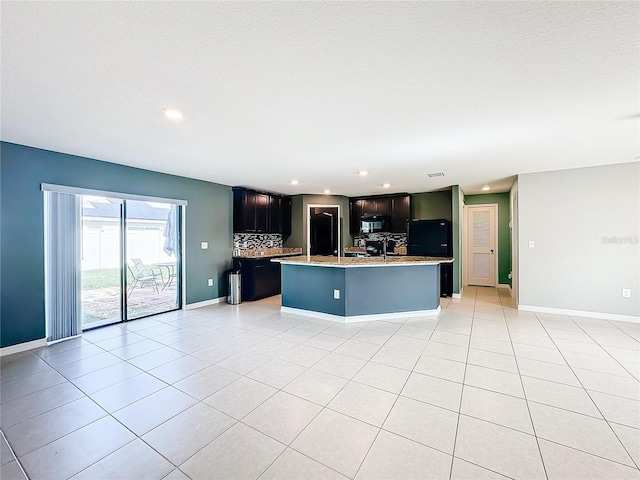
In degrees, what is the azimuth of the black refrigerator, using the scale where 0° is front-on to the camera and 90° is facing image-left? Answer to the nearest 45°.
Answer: approximately 0°

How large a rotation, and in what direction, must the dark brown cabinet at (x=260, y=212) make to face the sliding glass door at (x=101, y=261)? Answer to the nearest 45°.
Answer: approximately 90° to its right

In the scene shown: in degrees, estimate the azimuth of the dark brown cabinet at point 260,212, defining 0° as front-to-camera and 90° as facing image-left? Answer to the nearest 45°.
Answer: approximately 315°

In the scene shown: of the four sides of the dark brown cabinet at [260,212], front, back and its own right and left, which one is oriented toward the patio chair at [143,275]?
right

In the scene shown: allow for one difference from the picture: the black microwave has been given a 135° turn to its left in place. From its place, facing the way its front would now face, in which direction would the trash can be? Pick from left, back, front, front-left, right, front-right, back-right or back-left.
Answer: back

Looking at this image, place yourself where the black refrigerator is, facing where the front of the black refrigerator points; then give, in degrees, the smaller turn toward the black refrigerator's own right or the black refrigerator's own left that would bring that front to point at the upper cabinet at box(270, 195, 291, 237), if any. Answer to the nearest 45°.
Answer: approximately 90° to the black refrigerator's own right

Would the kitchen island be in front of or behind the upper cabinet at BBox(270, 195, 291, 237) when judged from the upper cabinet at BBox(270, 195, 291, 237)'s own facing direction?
in front

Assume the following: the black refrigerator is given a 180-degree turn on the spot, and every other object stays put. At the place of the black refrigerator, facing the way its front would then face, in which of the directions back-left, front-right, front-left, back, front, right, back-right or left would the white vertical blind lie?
back-left

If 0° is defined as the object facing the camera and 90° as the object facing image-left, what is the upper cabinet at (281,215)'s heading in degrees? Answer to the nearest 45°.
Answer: approximately 315°

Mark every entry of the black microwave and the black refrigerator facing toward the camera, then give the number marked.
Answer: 2
